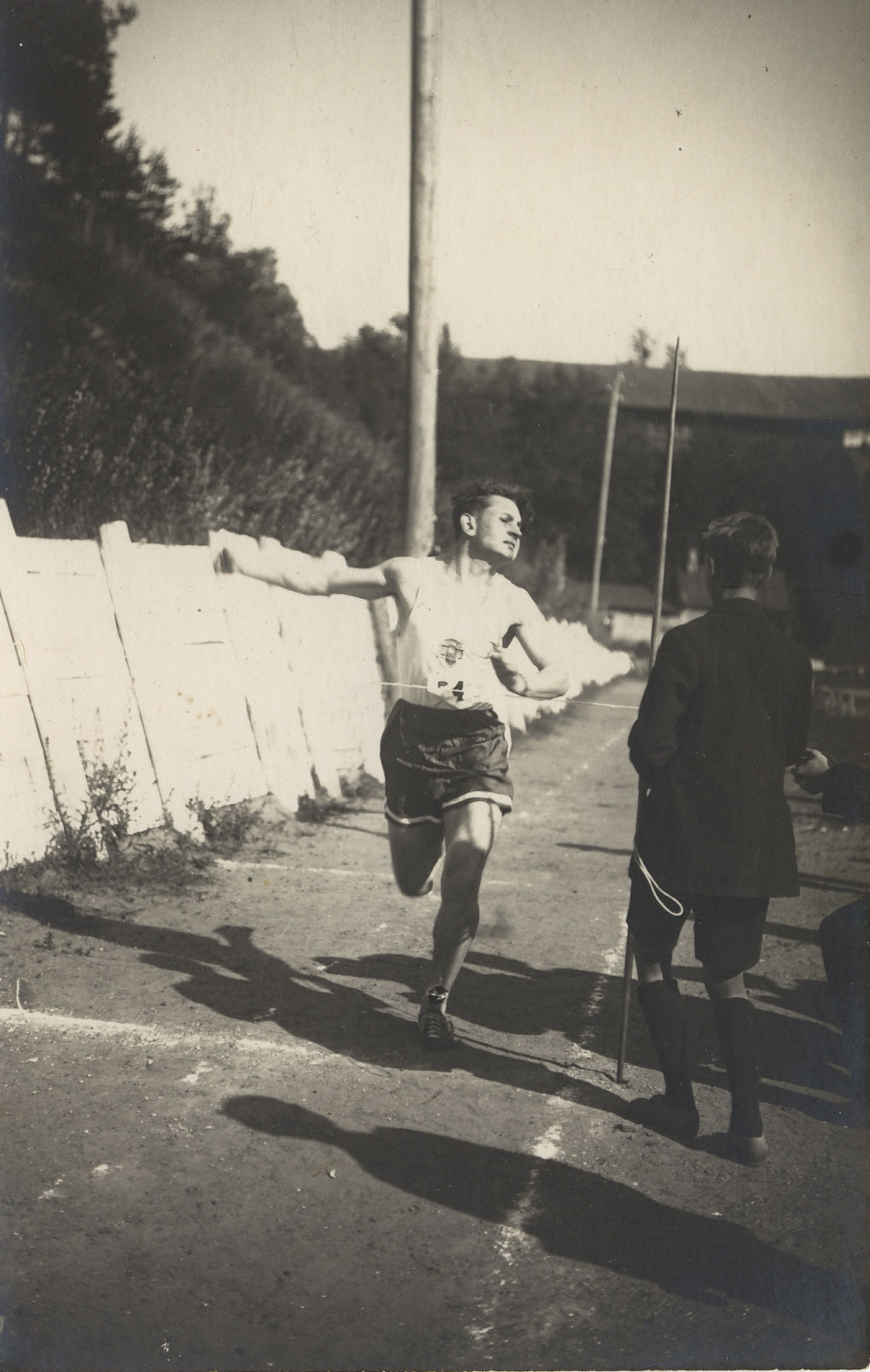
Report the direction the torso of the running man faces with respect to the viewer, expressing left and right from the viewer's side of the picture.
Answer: facing the viewer

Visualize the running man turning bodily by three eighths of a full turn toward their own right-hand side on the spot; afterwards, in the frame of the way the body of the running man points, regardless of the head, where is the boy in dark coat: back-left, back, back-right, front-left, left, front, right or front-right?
back

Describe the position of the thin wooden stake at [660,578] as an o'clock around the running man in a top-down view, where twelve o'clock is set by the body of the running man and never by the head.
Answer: The thin wooden stake is roughly at 10 o'clock from the running man.

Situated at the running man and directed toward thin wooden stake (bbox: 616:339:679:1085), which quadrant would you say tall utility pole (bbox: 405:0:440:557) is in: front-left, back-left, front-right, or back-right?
back-left

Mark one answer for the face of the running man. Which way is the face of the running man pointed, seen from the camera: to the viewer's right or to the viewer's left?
to the viewer's right

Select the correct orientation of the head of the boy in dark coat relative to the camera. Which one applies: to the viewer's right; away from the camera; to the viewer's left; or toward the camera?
away from the camera
